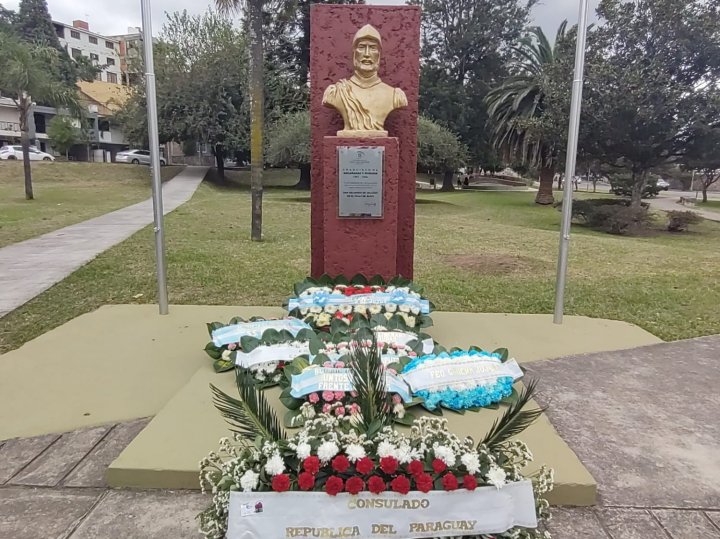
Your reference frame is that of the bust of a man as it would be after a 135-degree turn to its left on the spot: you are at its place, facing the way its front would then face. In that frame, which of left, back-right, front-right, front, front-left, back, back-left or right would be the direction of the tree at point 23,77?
left

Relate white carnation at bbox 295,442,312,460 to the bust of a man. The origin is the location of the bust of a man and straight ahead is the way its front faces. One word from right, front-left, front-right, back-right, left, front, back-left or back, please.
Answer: front

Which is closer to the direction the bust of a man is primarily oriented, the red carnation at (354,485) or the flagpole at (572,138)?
the red carnation

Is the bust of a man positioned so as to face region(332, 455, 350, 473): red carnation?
yes

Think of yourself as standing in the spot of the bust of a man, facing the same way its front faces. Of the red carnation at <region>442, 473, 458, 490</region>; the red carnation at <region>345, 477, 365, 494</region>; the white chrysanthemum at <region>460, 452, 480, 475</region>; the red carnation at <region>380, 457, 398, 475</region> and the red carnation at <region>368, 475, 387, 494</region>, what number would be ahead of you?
5

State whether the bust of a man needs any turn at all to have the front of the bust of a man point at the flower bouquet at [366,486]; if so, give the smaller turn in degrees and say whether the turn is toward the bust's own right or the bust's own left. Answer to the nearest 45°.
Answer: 0° — it already faces it

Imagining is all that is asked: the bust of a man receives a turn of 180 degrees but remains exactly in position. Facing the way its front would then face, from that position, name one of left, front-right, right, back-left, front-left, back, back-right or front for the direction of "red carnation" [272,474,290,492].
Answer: back

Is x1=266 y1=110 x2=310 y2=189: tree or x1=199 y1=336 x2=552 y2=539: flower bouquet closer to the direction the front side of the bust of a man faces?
the flower bouquet

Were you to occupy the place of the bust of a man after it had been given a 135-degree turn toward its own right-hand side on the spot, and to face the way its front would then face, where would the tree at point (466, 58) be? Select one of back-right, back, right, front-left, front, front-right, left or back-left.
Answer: front-right

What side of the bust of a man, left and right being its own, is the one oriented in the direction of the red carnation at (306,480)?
front

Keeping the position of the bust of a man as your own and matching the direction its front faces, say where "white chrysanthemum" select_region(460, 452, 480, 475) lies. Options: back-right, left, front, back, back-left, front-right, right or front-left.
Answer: front

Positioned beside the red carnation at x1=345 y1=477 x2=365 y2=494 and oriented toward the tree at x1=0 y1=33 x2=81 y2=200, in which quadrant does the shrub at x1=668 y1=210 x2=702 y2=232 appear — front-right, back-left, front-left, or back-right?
front-right

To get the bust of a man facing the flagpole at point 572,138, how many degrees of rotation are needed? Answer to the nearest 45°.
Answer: approximately 90° to its left

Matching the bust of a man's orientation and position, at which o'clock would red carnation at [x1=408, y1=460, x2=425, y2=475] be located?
The red carnation is roughly at 12 o'clock from the bust of a man.

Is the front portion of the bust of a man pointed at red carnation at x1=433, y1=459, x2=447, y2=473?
yes

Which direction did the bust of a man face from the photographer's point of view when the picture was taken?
facing the viewer

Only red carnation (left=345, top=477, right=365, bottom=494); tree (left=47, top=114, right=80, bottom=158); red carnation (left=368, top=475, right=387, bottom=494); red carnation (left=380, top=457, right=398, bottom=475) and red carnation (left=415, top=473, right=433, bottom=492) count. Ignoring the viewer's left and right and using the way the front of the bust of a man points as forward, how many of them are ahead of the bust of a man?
4

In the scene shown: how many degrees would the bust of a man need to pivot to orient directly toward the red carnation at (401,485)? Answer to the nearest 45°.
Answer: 0° — it already faces it

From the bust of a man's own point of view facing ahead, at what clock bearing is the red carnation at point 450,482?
The red carnation is roughly at 12 o'clock from the bust of a man.
